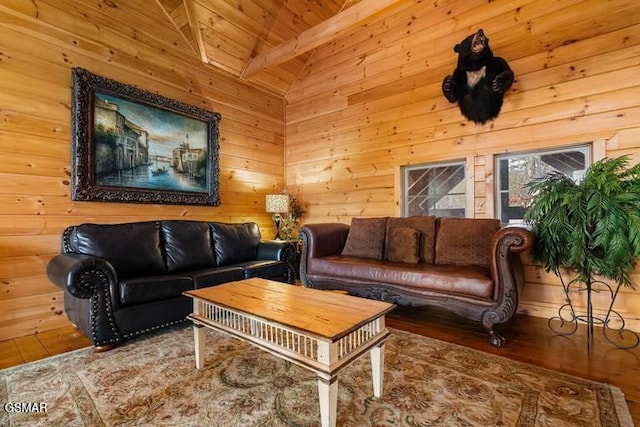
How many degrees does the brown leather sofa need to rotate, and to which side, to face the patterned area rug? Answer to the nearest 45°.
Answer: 0° — it already faces it

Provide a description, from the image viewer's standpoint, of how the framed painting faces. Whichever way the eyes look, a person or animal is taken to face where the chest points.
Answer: facing the viewer and to the right of the viewer

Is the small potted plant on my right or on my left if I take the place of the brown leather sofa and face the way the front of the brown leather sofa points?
on my right

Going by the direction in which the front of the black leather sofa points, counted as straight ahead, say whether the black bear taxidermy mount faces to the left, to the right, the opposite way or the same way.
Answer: to the right

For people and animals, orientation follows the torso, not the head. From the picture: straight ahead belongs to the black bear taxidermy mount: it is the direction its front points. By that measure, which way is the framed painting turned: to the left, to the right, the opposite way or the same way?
to the left

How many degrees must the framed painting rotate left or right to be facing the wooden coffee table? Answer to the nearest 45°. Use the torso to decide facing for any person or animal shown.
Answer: approximately 45° to its right

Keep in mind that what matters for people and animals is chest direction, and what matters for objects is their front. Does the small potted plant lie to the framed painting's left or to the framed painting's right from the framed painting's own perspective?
on its left

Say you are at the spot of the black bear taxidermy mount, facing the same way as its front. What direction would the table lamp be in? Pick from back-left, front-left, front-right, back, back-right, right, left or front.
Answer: right

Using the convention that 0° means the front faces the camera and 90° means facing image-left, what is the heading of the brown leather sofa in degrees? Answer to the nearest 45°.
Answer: approximately 45°

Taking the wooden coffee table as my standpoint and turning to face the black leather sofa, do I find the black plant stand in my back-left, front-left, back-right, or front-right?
back-right

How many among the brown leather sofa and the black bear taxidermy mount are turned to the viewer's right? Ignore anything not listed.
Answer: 0

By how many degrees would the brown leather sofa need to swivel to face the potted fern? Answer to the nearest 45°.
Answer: approximately 135° to its left
